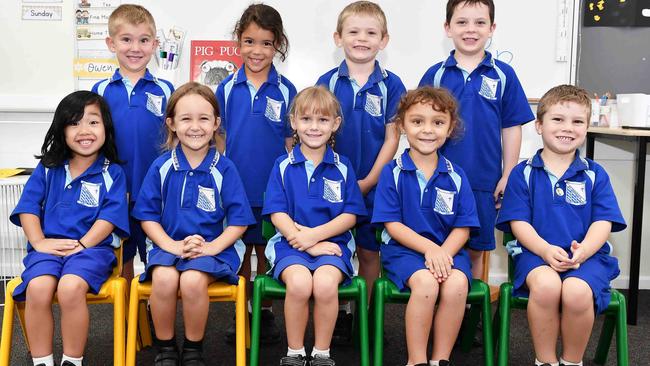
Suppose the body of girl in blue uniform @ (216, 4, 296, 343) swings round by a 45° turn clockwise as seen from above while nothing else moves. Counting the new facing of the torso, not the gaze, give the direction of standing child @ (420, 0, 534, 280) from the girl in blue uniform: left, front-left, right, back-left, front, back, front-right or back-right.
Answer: back-left

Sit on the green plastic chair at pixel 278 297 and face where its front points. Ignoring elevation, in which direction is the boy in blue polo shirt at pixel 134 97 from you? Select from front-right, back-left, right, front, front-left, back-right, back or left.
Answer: back-right

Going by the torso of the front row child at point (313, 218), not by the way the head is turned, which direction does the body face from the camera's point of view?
toward the camera

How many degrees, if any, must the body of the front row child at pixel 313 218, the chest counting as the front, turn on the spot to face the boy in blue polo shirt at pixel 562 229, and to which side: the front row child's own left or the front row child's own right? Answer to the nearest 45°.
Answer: approximately 90° to the front row child's own left

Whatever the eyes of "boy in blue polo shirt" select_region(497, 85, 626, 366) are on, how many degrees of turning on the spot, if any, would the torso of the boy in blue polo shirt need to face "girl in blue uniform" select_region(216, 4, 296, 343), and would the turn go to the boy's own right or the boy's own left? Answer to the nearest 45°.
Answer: approximately 90° to the boy's own right

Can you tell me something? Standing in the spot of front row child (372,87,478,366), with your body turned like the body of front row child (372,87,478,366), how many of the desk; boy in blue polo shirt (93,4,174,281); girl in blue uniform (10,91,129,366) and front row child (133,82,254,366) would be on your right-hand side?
3

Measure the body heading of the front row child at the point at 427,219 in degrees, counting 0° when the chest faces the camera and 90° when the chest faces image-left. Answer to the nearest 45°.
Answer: approximately 0°

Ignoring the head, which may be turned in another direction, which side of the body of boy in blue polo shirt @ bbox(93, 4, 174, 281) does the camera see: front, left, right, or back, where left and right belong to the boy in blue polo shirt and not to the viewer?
front

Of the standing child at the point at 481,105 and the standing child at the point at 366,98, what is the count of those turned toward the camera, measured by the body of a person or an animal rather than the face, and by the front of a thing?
2

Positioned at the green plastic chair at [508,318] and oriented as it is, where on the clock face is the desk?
The desk is roughly at 7 o'clock from the green plastic chair.

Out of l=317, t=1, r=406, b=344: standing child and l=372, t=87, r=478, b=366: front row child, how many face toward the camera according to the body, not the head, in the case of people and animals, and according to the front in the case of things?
2

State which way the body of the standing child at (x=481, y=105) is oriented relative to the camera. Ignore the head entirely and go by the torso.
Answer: toward the camera
